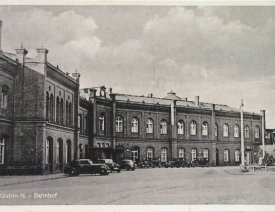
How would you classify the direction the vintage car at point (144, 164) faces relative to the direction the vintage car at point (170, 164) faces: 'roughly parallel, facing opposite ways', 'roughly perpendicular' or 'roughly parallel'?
roughly parallel

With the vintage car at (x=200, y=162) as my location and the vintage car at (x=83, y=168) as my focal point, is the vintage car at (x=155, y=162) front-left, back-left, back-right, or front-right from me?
front-right
